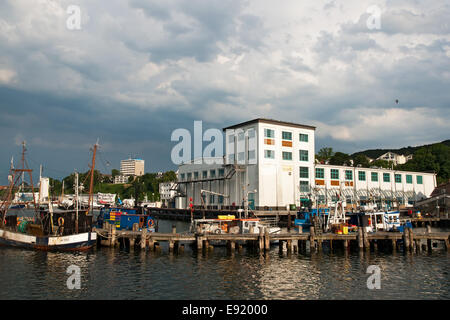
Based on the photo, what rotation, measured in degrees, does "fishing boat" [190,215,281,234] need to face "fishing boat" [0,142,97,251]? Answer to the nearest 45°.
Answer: approximately 180°

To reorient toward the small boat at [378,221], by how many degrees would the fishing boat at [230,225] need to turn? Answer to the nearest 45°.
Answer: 0° — it already faces it

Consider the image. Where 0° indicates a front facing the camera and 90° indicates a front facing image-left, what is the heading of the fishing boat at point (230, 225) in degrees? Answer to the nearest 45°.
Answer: approximately 270°
